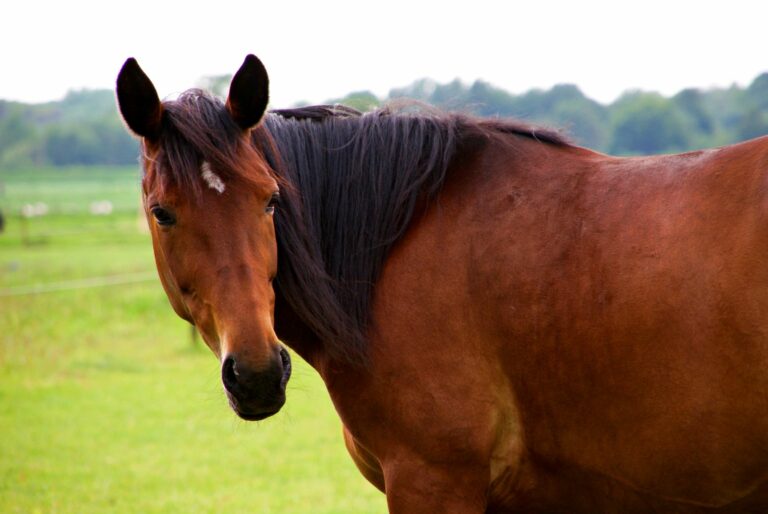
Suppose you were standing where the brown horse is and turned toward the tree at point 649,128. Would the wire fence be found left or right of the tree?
left

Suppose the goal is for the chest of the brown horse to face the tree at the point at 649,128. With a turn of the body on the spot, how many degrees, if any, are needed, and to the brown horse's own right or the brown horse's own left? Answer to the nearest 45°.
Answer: approximately 90° to the brown horse's own right

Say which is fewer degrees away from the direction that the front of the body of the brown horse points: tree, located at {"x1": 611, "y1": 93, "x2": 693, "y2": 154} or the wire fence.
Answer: the wire fence

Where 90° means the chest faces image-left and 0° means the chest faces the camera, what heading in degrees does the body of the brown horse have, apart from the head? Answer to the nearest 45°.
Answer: approximately 90°

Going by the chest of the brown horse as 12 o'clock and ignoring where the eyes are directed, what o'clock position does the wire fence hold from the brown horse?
The wire fence is roughly at 2 o'clock from the brown horse.

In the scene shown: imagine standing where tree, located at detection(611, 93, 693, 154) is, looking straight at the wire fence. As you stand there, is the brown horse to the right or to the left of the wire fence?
left
